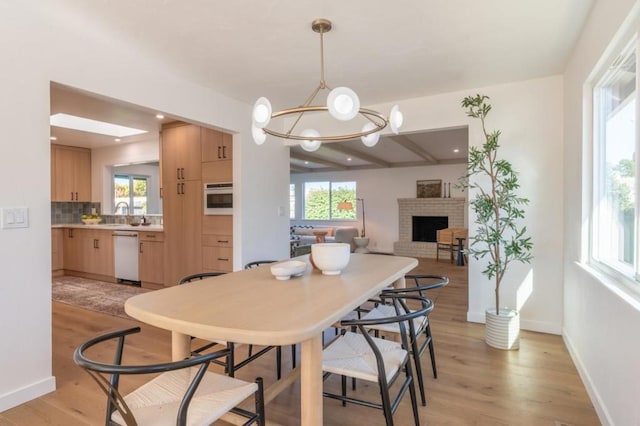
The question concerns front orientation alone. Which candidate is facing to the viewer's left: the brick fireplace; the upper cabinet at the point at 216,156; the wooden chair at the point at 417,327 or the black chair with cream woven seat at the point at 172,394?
the wooden chair

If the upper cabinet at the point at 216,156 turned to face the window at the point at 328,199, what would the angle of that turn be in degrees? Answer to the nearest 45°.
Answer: approximately 180°

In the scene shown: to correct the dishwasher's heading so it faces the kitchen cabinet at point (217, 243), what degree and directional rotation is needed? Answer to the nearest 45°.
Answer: approximately 90° to its left

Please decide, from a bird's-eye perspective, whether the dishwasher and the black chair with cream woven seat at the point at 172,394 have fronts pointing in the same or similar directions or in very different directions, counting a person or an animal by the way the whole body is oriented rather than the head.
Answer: very different directions

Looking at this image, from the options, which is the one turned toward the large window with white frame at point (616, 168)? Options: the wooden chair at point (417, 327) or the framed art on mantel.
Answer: the framed art on mantel

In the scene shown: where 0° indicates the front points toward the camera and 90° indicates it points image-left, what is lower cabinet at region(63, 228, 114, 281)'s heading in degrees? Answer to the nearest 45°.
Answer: approximately 45°

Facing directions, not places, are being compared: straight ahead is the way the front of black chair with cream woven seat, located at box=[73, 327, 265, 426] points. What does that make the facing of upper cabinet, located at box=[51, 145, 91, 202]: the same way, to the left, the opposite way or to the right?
to the right

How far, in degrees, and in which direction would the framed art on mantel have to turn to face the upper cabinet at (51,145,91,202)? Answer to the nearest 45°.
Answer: approximately 45° to its right

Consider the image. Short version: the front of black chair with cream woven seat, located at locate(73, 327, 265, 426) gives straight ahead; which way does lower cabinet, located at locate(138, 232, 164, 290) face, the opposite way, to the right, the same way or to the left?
the opposite way

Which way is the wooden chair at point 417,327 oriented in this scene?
to the viewer's left

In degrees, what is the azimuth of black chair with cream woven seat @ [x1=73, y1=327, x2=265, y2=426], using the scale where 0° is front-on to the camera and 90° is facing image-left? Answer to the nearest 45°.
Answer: approximately 225°

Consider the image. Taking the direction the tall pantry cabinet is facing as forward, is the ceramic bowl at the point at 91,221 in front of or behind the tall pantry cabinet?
behind

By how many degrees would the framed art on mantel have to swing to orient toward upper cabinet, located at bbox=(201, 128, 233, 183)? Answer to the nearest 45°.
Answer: approximately 45° to its right
